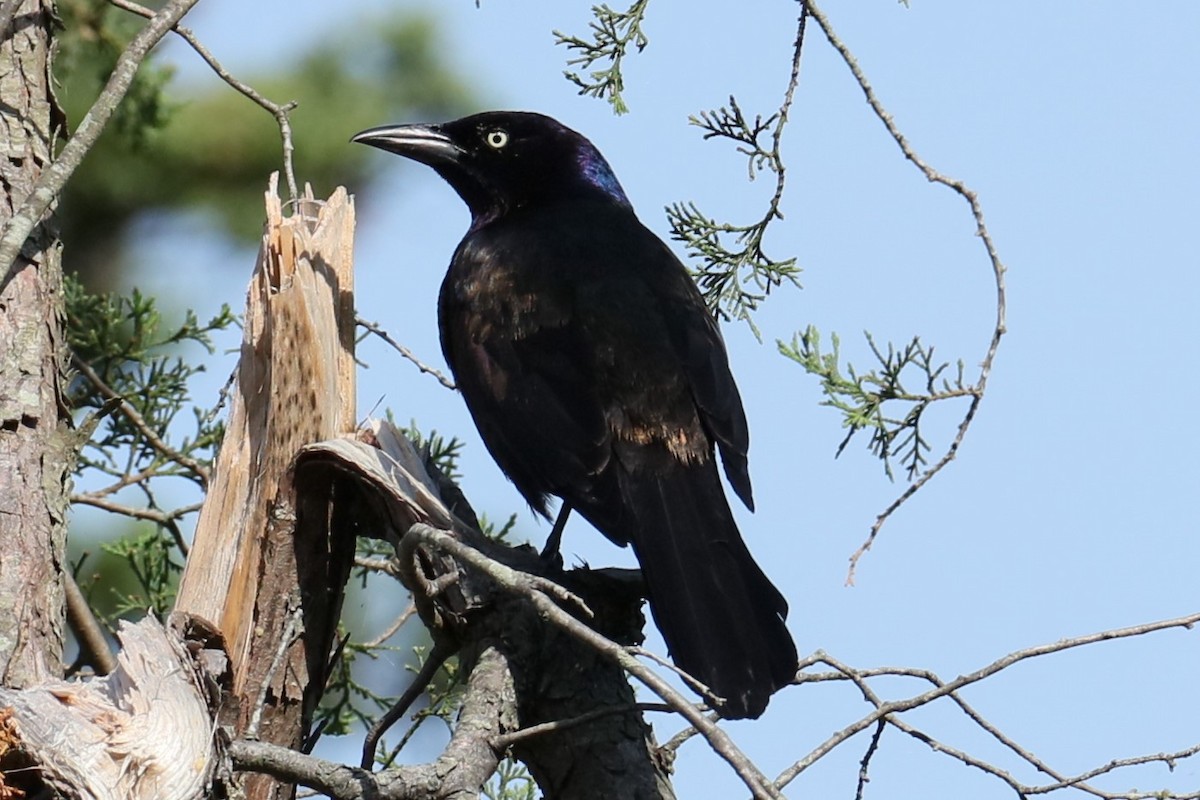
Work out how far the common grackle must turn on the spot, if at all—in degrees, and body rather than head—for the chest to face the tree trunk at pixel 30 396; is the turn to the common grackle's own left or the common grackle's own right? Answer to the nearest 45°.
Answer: approximately 45° to the common grackle's own left

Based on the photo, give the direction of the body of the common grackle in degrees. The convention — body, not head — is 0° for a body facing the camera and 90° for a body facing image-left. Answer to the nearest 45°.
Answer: approximately 135°

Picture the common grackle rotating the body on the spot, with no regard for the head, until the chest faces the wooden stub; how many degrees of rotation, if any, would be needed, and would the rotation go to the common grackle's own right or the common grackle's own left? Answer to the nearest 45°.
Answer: approximately 45° to the common grackle's own left
